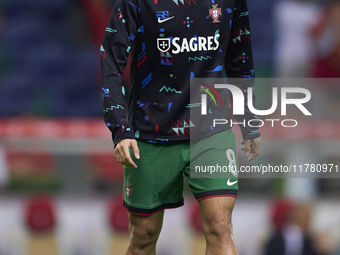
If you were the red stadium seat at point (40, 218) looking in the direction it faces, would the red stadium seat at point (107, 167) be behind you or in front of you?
behind

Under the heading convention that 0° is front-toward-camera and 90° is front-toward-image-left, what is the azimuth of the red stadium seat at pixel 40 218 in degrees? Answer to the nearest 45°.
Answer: approximately 0°
